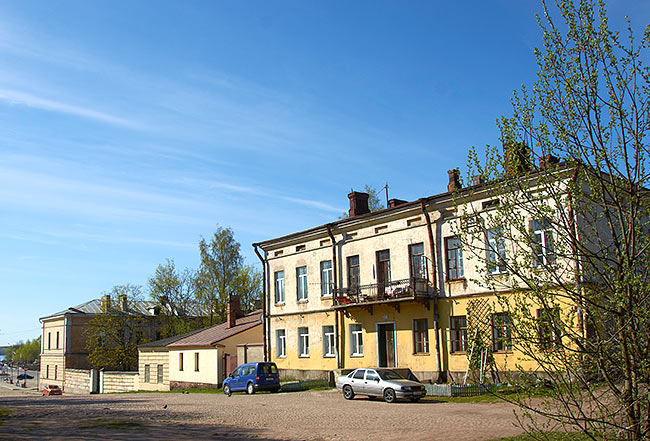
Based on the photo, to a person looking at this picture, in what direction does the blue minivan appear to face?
facing away from the viewer and to the left of the viewer

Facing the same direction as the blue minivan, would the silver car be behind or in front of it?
behind
